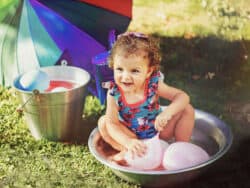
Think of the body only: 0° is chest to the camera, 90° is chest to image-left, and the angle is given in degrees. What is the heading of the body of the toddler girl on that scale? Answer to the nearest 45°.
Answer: approximately 0°
